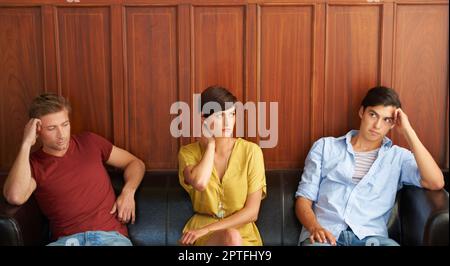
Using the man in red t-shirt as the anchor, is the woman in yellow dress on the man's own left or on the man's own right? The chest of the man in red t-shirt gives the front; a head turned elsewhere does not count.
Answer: on the man's own left

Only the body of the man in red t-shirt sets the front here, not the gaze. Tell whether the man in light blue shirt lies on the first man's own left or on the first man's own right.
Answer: on the first man's own left

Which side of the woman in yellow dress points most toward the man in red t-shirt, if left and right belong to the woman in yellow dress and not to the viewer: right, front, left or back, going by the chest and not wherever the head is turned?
right

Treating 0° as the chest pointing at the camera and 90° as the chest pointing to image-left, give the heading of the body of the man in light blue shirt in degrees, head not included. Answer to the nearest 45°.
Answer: approximately 0°

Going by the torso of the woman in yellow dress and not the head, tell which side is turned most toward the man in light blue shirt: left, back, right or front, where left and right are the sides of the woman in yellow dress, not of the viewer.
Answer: left

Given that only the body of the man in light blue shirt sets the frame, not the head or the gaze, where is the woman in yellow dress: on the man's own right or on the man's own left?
on the man's own right

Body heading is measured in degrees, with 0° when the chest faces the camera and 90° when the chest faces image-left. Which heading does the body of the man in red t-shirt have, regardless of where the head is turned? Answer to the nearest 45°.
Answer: approximately 0°

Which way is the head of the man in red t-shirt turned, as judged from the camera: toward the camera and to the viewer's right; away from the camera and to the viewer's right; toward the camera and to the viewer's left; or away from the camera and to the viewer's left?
toward the camera and to the viewer's right
